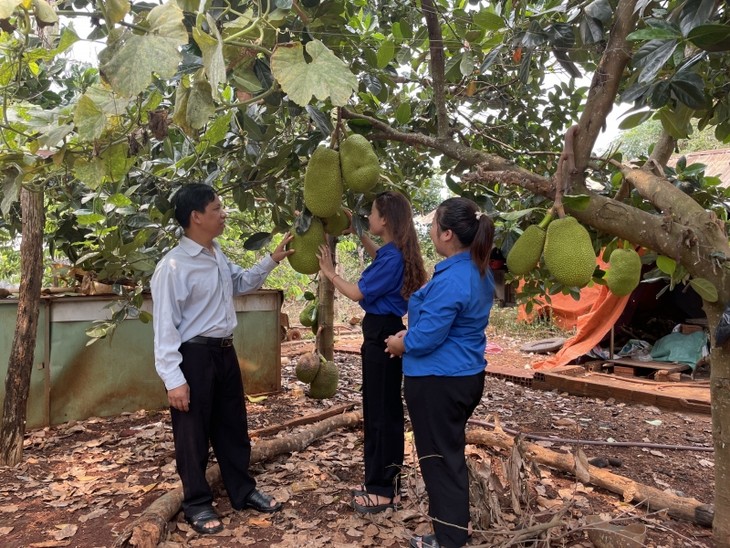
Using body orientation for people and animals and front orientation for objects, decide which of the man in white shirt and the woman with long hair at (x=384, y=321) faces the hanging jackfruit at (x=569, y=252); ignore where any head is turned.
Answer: the man in white shirt

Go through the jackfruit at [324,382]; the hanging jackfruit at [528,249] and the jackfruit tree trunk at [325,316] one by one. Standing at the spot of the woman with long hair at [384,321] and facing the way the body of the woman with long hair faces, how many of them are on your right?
2

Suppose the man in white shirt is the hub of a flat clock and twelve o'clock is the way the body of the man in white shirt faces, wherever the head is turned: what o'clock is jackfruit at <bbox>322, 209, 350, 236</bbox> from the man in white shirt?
The jackfruit is roughly at 11 o'clock from the man in white shirt.

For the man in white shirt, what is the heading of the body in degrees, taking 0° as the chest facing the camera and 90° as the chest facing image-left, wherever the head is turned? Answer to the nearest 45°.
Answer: approximately 315°

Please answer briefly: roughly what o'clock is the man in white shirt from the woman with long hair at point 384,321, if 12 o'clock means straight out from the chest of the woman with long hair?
The man in white shirt is roughly at 12 o'clock from the woman with long hair.

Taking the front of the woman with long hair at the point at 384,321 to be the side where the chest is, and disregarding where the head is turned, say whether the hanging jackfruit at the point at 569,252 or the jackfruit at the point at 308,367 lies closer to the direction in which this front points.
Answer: the jackfruit

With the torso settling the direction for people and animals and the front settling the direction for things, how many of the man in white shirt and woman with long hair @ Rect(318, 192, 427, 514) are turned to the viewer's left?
1

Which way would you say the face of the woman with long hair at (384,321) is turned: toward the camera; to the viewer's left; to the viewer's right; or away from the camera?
to the viewer's left

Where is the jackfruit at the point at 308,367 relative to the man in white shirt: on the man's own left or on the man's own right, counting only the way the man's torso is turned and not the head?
on the man's own left

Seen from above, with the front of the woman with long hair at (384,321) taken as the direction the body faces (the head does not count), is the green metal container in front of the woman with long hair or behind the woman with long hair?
in front

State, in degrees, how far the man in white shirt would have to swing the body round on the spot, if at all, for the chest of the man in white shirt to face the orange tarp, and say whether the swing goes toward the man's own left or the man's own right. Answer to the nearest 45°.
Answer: approximately 90° to the man's own left

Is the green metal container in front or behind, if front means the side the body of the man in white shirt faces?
behind

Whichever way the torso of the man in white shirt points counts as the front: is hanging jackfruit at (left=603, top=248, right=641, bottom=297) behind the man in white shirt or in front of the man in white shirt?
in front

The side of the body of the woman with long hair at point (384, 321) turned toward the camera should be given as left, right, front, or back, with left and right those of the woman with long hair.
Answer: left

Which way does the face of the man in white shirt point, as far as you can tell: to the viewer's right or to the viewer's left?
to the viewer's right

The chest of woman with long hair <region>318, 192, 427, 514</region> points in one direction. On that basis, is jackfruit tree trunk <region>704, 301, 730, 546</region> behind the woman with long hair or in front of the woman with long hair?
behind

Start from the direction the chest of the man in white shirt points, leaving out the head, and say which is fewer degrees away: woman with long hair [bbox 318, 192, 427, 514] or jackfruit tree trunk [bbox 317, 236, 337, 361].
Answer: the woman with long hair

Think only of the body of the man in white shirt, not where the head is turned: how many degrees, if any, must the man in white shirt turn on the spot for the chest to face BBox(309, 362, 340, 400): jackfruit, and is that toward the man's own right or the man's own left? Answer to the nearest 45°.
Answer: approximately 90° to the man's own left

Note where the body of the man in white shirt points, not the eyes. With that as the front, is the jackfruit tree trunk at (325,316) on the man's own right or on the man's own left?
on the man's own left
